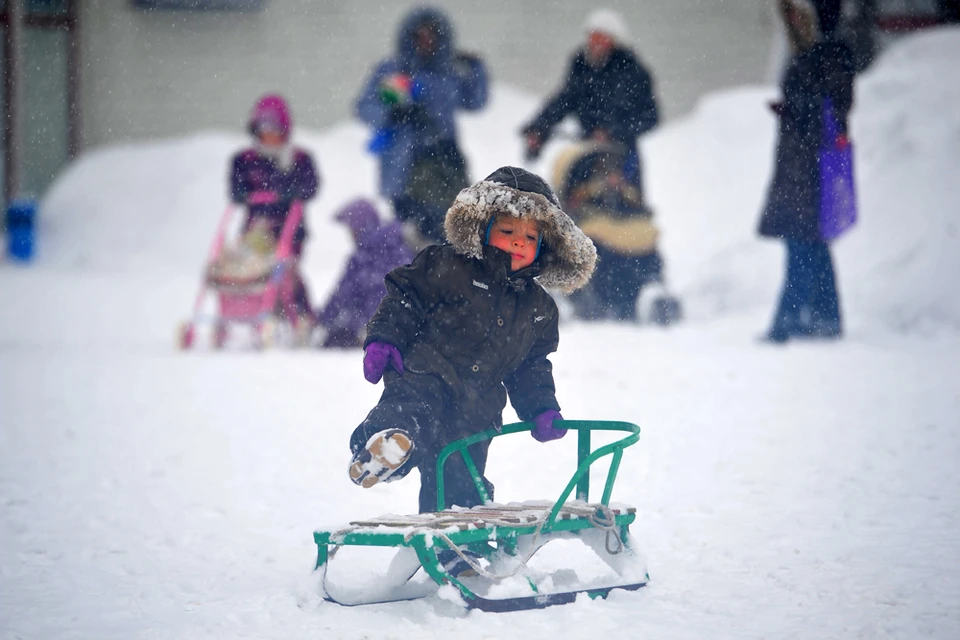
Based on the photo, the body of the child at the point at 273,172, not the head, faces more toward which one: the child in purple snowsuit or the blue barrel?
the child in purple snowsuit

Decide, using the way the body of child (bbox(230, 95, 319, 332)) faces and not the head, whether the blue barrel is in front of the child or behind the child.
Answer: behind

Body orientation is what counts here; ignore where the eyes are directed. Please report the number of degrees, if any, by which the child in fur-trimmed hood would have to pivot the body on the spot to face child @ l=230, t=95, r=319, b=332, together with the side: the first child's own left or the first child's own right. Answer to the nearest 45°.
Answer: approximately 180°

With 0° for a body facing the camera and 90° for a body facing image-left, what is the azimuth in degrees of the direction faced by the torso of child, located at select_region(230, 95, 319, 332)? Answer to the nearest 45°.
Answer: approximately 0°

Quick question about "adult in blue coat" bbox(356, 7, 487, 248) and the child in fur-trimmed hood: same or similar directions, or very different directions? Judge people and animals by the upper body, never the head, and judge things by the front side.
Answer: same or similar directions

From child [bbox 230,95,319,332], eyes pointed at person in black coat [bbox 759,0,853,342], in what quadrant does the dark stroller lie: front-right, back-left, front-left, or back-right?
front-left

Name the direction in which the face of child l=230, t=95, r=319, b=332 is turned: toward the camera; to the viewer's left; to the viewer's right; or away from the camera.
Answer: toward the camera

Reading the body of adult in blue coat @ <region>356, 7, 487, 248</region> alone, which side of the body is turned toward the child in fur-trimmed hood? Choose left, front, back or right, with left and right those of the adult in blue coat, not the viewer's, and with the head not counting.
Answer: front

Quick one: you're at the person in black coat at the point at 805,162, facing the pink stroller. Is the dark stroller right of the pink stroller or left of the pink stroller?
right

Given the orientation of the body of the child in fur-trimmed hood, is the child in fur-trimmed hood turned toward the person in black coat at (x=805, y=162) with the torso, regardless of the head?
no

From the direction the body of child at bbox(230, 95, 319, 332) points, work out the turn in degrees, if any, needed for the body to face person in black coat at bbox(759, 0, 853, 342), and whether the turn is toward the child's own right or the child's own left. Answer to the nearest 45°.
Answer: approximately 45° to the child's own left

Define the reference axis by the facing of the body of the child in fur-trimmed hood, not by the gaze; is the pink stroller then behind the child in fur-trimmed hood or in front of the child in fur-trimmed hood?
behind

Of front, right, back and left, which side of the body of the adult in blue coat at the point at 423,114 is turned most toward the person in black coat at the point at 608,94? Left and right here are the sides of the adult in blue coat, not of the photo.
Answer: left

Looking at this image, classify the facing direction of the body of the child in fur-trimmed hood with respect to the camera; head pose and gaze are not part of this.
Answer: toward the camera

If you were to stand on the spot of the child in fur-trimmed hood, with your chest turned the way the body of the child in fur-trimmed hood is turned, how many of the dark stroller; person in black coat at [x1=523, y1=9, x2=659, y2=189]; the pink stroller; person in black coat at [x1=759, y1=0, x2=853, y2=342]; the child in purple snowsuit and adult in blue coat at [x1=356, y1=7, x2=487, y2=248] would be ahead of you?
0

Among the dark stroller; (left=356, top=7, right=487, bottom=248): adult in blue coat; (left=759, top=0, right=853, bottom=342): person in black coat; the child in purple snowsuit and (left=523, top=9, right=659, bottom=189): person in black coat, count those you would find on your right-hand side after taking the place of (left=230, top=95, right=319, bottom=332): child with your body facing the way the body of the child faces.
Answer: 0

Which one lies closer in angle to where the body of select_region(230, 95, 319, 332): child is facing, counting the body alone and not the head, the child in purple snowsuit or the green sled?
the green sled
